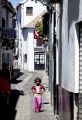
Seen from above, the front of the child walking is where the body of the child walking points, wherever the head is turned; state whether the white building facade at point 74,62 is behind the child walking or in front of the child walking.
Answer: in front

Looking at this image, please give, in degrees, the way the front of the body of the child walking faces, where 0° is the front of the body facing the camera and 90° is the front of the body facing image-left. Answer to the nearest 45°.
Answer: approximately 0°

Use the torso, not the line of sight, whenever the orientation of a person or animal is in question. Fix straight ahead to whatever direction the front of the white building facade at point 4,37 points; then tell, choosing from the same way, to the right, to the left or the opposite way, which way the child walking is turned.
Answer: to the right

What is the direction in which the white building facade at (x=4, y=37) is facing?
to the viewer's right

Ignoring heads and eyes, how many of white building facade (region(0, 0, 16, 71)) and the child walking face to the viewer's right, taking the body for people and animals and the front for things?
1
